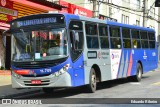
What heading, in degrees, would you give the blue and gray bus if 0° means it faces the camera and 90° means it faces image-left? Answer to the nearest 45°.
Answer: approximately 45°
